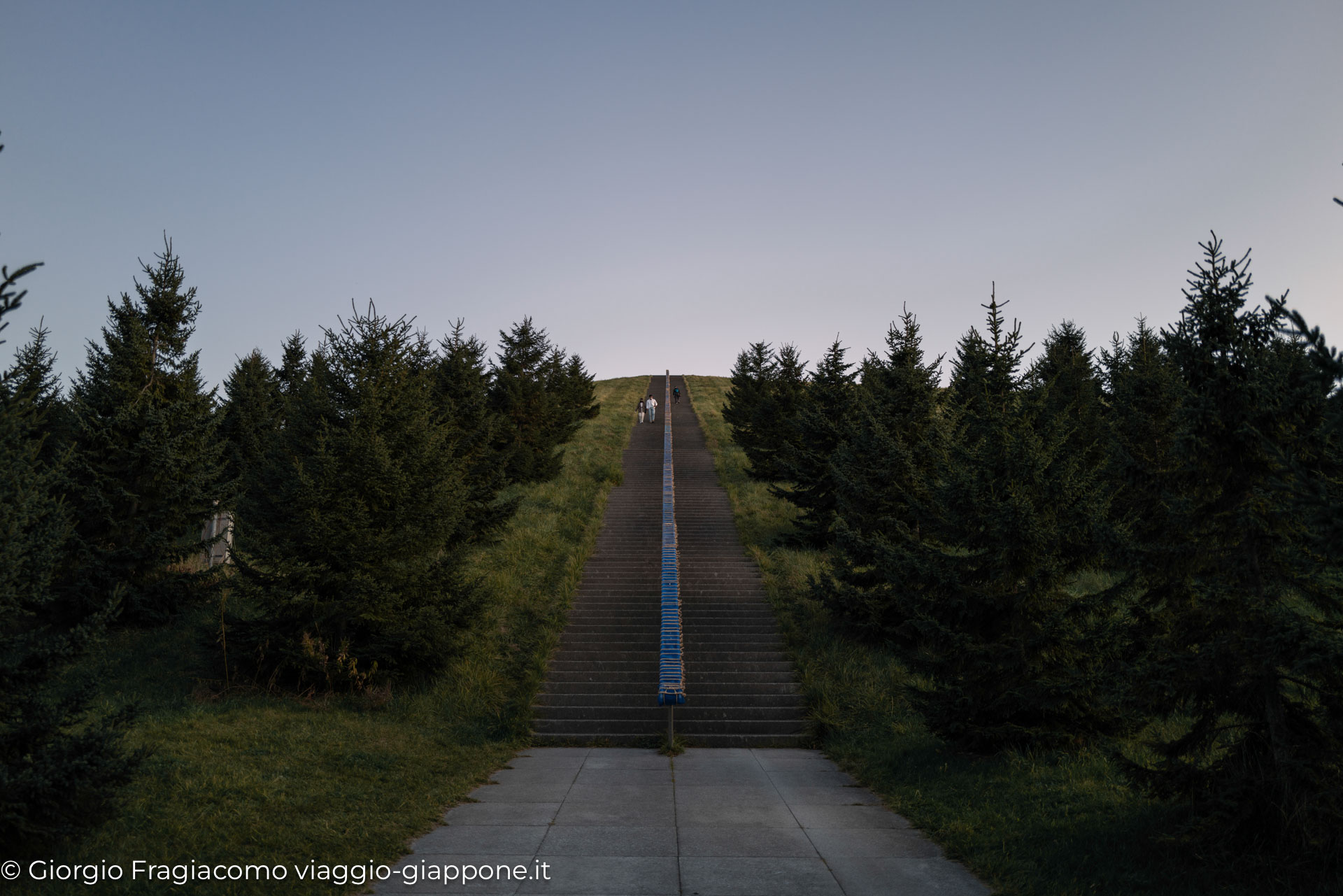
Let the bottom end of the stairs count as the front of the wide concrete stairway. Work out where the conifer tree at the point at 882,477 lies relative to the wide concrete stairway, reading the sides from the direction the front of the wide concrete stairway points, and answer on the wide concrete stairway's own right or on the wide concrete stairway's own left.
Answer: on the wide concrete stairway's own left

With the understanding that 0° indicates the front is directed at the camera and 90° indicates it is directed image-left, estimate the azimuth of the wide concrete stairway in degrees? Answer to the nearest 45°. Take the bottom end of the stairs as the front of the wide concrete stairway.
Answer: approximately 0°

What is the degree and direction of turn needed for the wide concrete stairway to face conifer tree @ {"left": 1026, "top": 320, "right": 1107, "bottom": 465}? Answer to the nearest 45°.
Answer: approximately 135° to its left

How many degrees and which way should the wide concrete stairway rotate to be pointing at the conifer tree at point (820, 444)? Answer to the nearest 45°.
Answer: approximately 135° to its left

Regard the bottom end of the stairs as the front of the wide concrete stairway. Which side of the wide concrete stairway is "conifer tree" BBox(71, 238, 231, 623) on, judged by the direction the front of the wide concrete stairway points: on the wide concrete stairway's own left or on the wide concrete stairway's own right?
on the wide concrete stairway's own right

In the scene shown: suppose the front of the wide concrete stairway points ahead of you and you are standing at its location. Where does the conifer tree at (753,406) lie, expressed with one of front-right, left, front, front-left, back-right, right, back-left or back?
back
